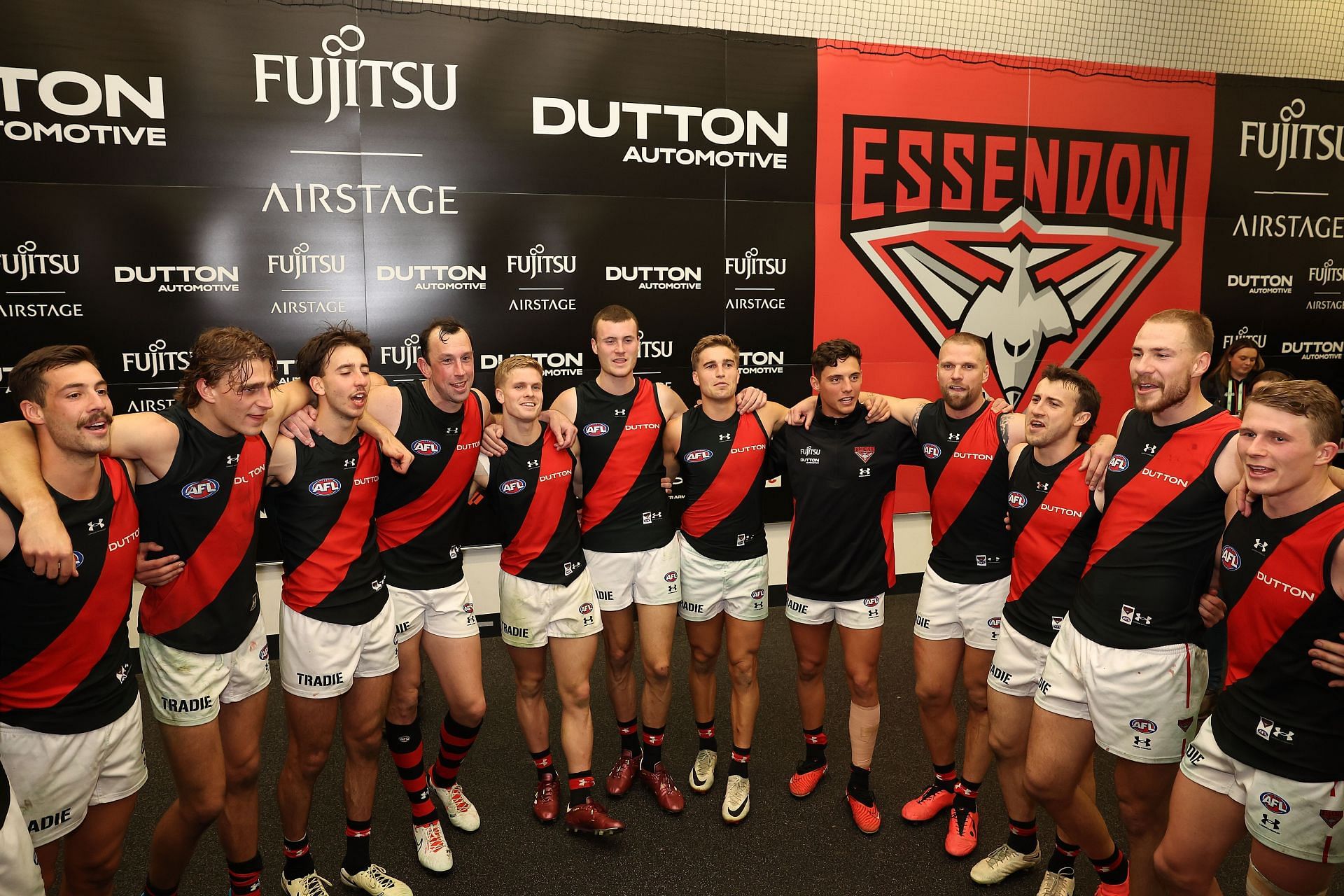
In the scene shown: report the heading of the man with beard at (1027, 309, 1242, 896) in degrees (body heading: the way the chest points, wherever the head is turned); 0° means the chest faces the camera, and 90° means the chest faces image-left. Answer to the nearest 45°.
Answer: approximately 45°
